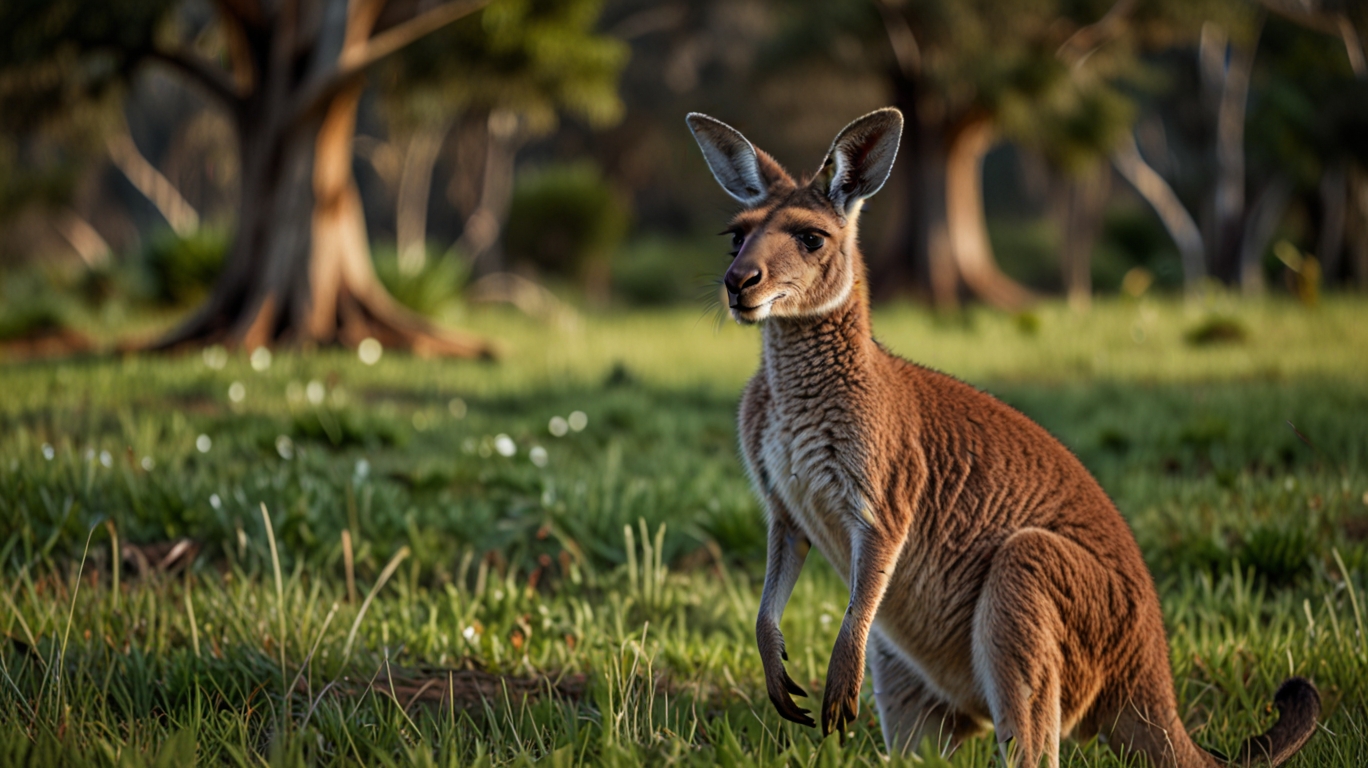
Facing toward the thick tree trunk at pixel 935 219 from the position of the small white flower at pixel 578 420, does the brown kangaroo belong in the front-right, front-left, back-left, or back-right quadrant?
back-right

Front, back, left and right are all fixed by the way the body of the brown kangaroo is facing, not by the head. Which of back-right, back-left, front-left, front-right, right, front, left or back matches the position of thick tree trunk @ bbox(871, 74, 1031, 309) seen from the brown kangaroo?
back-right

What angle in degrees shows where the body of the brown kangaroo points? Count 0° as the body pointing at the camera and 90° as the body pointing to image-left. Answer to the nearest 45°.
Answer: approximately 45°

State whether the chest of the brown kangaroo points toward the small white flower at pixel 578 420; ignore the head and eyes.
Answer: no

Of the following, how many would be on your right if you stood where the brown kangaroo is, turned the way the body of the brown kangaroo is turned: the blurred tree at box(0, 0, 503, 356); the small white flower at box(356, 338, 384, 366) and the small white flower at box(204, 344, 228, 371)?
3

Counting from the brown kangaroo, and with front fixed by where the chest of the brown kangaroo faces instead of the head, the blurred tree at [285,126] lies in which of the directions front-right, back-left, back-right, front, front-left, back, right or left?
right

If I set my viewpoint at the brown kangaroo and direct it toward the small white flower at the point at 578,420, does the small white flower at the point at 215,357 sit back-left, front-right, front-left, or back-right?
front-left

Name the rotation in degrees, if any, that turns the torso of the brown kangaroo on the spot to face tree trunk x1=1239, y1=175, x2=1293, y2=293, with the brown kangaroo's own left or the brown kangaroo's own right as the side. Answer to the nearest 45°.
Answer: approximately 135° to the brown kangaroo's own right

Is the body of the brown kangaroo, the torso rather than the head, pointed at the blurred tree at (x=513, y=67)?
no

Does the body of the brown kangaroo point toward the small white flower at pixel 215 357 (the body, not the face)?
no

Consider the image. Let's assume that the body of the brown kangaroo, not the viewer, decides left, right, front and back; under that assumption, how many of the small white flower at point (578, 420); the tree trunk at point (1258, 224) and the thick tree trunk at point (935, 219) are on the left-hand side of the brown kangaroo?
0

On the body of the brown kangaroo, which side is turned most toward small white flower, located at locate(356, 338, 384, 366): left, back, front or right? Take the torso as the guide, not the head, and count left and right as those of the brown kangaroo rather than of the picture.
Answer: right
